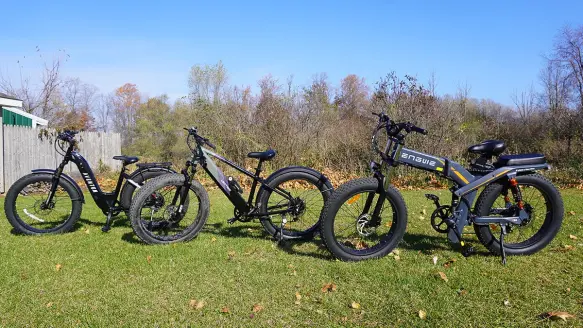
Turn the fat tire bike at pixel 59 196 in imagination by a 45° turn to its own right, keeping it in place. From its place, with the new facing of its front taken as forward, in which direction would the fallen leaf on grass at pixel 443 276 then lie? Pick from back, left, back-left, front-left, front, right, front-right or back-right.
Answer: back

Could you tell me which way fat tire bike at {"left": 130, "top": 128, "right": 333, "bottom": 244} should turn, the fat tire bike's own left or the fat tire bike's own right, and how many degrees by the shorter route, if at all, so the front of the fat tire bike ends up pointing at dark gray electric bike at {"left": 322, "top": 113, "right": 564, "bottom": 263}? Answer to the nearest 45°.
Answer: approximately 135° to the fat tire bike's own left

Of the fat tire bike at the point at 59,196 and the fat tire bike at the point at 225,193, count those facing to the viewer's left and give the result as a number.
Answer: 2

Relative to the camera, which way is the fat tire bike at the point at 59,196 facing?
to the viewer's left

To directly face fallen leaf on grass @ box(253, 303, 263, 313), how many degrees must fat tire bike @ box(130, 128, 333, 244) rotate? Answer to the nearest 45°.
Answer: approximately 90° to its left

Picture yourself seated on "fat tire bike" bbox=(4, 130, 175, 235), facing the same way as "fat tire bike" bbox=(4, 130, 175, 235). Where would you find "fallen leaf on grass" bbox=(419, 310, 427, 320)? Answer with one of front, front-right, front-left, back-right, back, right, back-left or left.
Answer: back-left

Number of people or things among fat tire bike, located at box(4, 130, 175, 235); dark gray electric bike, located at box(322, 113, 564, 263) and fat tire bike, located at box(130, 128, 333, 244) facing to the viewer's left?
3

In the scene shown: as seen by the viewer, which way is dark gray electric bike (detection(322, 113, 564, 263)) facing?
to the viewer's left

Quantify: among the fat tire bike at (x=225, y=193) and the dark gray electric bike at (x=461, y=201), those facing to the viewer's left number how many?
2

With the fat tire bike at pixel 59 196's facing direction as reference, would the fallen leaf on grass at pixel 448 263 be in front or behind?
behind

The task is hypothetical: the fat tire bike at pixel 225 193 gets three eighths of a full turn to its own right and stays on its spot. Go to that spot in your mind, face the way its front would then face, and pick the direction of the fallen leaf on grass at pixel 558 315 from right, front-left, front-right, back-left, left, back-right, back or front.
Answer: right

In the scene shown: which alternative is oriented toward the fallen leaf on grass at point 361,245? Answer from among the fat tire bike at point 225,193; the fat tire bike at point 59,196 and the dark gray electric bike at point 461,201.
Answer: the dark gray electric bike

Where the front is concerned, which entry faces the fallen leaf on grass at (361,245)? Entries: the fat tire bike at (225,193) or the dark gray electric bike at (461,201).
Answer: the dark gray electric bike

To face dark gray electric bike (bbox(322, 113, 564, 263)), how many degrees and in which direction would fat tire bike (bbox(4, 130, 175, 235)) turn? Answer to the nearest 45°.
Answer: approximately 135° to its left

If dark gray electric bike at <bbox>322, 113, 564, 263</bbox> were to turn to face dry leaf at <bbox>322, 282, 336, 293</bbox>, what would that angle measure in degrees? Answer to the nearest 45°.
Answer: approximately 45° to its left

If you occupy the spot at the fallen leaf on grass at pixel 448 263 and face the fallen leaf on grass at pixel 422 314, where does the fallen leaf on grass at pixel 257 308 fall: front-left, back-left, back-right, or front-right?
front-right

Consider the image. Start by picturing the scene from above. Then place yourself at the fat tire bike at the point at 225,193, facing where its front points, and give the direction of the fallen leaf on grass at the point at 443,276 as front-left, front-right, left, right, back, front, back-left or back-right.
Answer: back-left

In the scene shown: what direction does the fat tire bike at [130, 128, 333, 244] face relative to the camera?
to the viewer's left

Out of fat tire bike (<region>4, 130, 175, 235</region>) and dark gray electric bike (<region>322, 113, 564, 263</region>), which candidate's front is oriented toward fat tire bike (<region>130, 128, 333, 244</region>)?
the dark gray electric bike
